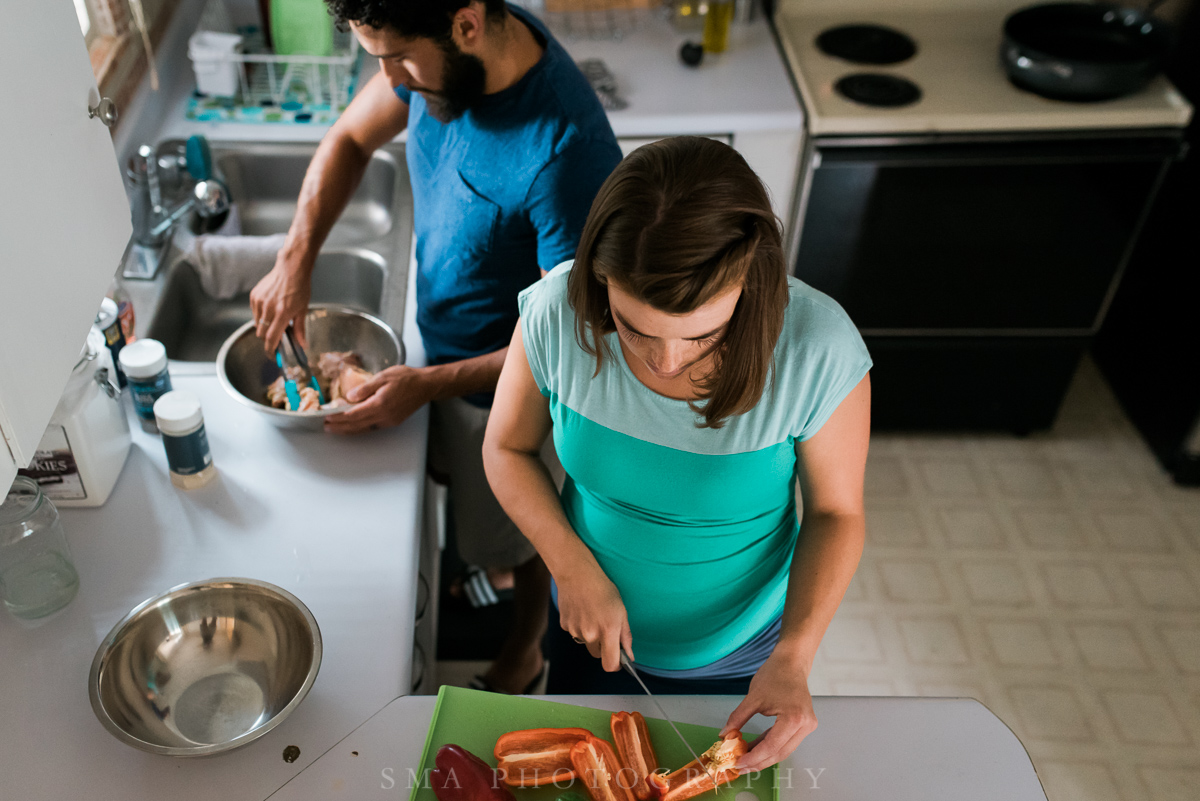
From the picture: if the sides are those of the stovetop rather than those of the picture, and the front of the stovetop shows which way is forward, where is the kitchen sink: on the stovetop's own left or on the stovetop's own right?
on the stovetop's own right

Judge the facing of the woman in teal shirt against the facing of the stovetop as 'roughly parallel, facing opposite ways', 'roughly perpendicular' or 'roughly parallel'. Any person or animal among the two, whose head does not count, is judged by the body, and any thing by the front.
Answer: roughly parallel

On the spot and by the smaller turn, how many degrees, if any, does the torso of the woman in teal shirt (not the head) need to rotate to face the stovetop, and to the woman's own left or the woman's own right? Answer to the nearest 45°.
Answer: approximately 180°

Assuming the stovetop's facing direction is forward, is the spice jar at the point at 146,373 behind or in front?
in front

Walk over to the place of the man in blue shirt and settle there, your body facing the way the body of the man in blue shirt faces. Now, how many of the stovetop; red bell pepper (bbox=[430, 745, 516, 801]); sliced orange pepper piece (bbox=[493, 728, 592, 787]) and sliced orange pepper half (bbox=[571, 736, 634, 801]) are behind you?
1

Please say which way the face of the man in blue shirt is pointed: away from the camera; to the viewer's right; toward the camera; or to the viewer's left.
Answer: to the viewer's left

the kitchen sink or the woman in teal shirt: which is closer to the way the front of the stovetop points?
the woman in teal shirt

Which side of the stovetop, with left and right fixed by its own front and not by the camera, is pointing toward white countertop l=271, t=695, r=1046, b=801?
front

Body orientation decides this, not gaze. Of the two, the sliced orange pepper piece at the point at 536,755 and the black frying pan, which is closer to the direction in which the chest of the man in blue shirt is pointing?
the sliced orange pepper piece

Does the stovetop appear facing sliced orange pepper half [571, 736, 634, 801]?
yes

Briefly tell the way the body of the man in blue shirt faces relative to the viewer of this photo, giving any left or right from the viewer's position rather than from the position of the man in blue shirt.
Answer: facing the viewer and to the left of the viewer

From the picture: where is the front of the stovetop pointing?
toward the camera

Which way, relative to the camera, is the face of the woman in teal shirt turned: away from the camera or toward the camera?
toward the camera

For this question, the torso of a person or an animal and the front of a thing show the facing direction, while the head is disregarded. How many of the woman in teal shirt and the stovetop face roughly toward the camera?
2
